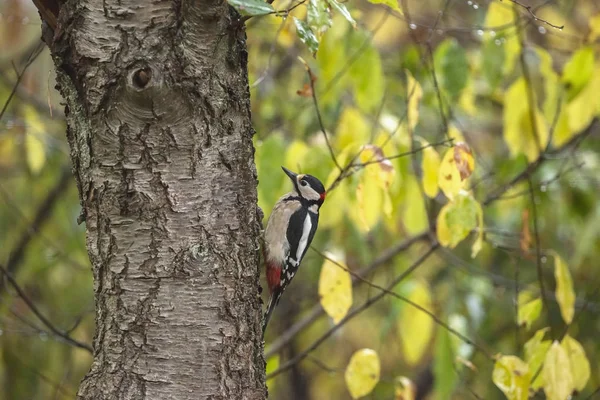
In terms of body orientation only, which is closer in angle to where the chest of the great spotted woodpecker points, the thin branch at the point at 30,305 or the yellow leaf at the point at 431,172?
the thin branch

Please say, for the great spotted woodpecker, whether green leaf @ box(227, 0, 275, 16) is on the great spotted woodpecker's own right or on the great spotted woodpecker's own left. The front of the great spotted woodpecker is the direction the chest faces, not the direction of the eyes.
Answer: on the great spotted woodpecker's own left

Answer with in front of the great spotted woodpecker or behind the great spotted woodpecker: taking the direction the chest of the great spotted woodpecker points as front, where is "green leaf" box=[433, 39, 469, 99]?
behind

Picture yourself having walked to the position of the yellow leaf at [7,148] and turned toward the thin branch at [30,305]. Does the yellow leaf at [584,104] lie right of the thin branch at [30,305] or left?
left

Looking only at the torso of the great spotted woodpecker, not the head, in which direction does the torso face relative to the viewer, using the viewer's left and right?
facing to the left of the viewer
